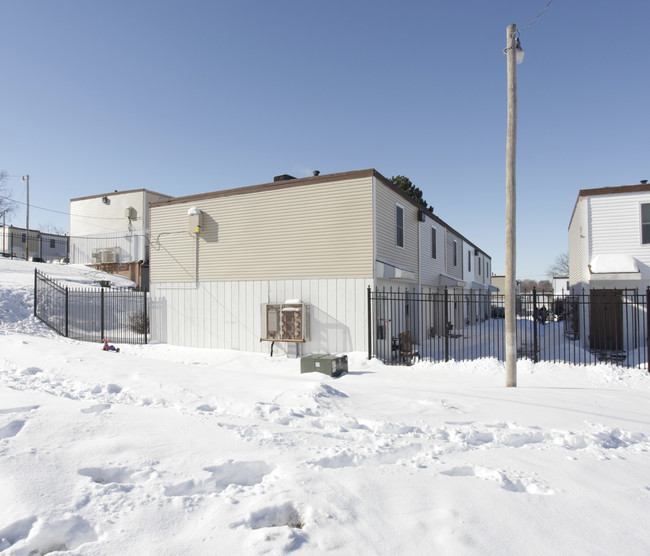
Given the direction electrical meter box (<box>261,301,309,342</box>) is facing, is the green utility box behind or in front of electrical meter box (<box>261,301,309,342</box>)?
in front

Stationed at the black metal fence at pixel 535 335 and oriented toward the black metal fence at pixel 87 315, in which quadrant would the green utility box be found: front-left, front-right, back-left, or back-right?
front-left

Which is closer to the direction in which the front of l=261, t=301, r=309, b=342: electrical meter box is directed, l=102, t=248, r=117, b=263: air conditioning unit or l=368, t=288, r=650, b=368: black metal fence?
the black metal fence

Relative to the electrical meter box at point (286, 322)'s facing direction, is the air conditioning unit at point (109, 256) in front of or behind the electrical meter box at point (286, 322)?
behind

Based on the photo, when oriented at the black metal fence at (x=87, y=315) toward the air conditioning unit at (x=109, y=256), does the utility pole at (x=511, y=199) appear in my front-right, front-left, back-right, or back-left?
back-right

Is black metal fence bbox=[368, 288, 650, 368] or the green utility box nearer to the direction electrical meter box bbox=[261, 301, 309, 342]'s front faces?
the green utility box

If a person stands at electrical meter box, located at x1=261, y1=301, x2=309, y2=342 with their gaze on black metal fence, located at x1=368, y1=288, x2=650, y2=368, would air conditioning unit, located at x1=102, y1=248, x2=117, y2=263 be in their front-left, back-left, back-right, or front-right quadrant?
back-left

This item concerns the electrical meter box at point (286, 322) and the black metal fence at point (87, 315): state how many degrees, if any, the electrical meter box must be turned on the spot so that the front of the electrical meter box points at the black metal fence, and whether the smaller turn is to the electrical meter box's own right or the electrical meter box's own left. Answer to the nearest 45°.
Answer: approximately 135° to the electrical meter box's own right

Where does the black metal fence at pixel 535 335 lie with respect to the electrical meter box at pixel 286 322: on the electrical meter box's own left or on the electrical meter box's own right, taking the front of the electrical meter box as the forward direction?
on the electrical meter box's own left

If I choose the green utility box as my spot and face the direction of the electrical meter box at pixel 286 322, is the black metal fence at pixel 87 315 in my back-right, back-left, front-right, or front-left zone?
front-left

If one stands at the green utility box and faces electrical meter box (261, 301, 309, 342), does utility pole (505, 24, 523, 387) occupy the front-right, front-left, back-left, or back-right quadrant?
back-right

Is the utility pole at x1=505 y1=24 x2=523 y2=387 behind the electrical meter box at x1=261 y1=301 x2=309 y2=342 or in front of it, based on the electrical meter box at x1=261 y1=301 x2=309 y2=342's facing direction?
in front

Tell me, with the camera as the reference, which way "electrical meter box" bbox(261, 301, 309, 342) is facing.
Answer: facing the viewer
